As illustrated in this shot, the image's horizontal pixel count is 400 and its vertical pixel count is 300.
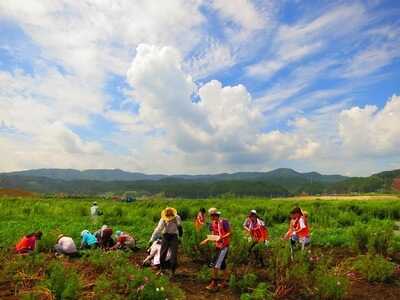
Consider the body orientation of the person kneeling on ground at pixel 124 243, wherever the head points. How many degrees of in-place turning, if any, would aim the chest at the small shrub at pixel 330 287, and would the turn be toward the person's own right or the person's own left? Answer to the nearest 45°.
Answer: approximately 135° to the person's own left

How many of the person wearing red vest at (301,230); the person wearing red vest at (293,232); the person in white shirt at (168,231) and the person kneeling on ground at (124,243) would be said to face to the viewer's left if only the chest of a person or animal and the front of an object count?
3

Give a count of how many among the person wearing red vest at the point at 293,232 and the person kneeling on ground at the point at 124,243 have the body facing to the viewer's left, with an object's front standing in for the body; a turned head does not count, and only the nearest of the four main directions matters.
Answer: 2

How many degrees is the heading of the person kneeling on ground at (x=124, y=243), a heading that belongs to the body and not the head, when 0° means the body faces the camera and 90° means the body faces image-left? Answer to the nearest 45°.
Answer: approximately 90°

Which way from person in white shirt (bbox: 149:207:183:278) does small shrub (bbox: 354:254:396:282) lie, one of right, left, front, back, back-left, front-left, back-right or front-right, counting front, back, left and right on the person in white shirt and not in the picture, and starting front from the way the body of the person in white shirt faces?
left

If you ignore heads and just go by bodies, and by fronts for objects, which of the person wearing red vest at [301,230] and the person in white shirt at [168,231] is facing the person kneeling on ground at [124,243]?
the person wearing red vest

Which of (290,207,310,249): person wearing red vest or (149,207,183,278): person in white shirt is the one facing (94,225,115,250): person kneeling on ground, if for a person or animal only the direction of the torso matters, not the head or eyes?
the person wearing red vest

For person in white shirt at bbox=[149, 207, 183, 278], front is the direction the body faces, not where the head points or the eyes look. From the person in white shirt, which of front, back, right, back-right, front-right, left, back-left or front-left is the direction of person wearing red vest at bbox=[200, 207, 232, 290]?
front-left

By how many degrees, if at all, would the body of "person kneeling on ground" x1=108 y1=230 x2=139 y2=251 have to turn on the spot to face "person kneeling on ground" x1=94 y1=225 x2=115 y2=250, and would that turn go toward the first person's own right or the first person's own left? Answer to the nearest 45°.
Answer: approximately 45° to the first person's own right

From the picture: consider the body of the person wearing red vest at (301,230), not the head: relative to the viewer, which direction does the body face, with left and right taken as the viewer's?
facing to the left of the viewer

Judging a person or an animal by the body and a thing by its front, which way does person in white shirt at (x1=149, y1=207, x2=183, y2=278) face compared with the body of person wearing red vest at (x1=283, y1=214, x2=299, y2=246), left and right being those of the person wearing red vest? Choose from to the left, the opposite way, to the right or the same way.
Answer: to the left

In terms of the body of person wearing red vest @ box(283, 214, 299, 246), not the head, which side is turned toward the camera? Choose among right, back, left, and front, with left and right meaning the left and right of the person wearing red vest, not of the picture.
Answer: left

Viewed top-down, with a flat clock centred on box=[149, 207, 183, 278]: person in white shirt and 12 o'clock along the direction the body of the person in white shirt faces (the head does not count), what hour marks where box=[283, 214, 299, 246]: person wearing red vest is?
The person wearing red vest is roughly at 9 o'clock from the person in white shirt.
